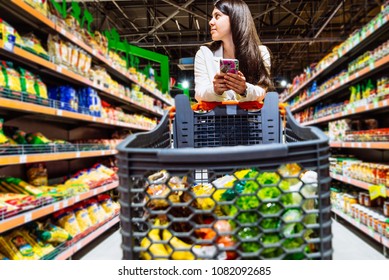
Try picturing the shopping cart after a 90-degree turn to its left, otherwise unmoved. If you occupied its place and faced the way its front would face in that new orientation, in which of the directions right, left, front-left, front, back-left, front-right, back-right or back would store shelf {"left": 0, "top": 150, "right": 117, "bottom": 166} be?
back-left

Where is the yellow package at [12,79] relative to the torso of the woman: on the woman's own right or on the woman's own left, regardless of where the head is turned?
on the woman's own right

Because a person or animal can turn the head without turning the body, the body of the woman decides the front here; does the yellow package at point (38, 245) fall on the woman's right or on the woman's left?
on the woman's right

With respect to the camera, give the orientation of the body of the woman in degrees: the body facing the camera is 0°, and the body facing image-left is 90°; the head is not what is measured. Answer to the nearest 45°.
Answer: approximately 0°

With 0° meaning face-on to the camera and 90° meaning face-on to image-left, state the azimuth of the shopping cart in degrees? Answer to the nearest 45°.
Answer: approximately 0°

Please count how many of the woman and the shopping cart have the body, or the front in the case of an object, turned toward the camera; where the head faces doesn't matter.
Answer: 2

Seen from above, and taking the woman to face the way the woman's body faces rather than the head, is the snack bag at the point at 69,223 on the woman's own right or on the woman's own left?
on the woman's own right
